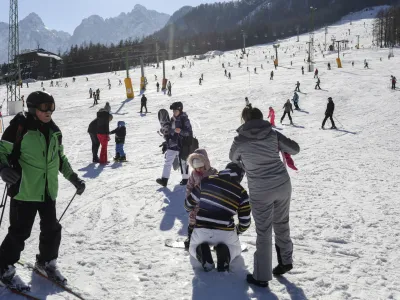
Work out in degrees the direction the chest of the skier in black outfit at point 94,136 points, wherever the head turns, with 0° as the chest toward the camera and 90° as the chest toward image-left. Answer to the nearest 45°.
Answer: approximately 270°

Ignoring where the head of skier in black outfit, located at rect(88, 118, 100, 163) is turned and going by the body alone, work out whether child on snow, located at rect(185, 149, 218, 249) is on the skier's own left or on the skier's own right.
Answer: on the skier's own right

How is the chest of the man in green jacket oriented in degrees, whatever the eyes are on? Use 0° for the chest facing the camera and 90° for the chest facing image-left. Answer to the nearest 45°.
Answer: approximately 315°

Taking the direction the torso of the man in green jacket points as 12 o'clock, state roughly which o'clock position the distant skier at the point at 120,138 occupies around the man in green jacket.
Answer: The distant skier is roughly at 8 o'clock from the man in green jacket.

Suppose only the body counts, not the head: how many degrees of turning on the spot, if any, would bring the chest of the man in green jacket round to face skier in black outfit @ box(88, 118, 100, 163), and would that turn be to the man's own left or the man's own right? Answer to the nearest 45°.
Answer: approximately 135° to the man's own left

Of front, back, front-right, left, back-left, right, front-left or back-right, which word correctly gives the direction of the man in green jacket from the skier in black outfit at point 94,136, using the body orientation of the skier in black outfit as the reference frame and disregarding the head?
right

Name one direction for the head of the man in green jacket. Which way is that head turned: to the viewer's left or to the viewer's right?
to the viewer's right
